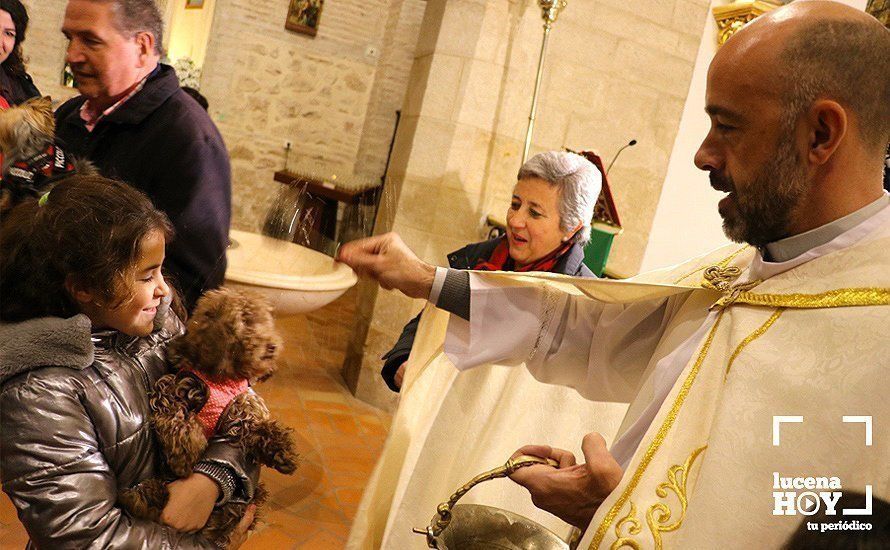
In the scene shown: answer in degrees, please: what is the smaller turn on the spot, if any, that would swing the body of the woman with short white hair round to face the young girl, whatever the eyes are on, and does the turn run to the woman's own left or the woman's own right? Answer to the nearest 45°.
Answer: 0° — they already face them

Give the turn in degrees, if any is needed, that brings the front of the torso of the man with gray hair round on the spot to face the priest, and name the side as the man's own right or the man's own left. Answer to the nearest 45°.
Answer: approximately 90° to the man's own left

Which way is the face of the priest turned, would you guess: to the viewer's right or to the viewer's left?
to the viewer's left

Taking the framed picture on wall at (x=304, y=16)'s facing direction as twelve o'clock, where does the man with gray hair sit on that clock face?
The man with gray hair is roughly at 12 o'clock from the framed picture on wall.

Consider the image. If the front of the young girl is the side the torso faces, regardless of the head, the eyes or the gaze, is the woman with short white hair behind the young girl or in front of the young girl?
in front

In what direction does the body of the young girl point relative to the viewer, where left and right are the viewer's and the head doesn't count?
facing to the right of the viewer

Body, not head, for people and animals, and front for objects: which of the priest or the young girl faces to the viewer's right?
the young girl

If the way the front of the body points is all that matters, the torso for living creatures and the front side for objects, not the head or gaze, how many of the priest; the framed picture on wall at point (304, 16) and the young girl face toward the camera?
1

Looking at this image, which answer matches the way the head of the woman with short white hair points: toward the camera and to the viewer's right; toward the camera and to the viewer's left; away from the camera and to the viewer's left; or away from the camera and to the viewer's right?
toward the camera and to the viewer's left

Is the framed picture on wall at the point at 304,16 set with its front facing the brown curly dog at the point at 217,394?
yes

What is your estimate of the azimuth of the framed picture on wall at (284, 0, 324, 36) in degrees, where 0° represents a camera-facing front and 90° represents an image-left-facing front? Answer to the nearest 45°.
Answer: approximately 0°
